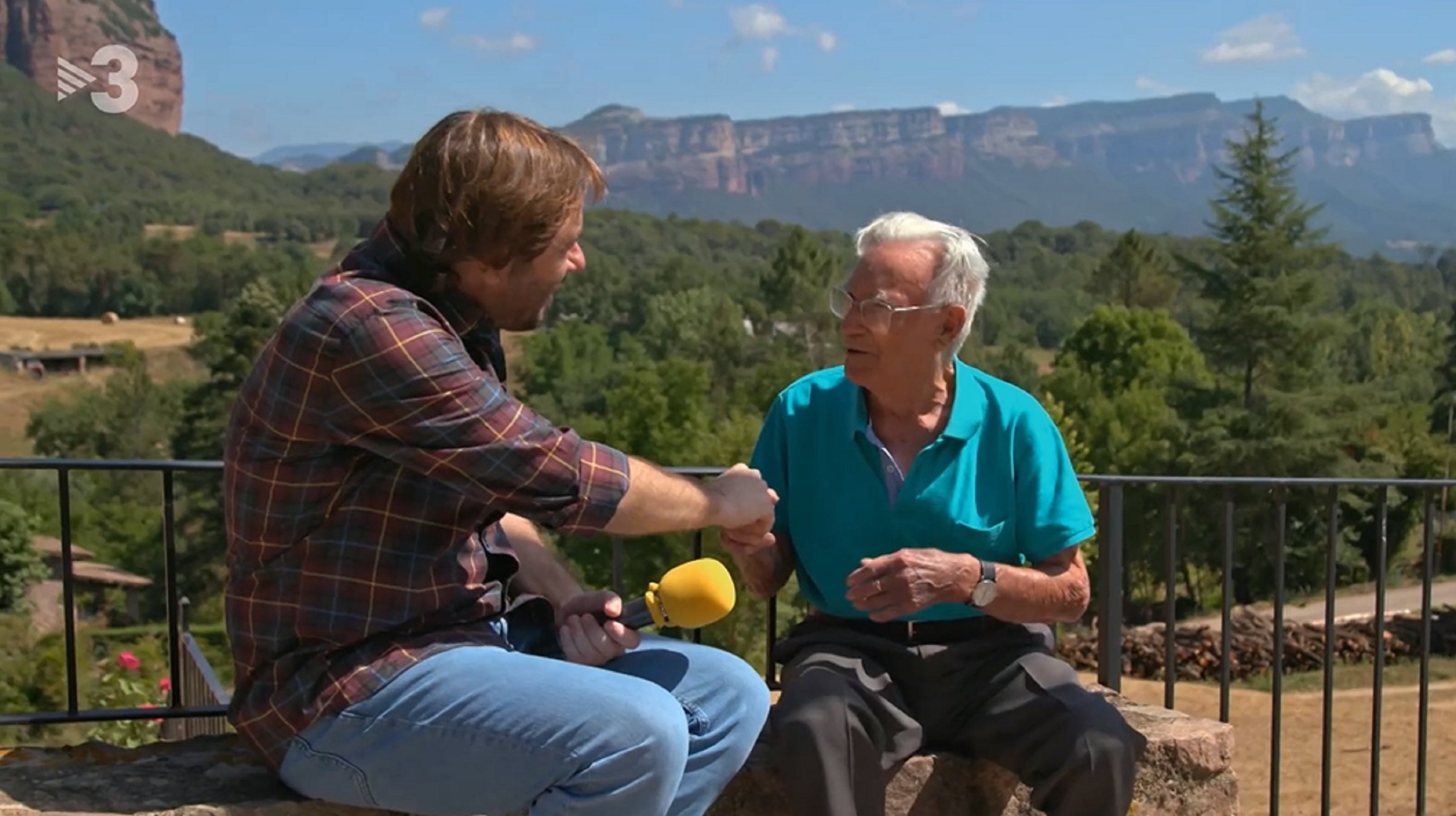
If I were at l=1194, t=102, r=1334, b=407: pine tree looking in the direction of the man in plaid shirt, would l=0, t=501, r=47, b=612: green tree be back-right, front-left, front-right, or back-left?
front-right

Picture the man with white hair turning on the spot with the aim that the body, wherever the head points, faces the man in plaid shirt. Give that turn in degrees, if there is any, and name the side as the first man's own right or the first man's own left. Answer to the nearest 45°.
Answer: approximately 45° to the first man's own right

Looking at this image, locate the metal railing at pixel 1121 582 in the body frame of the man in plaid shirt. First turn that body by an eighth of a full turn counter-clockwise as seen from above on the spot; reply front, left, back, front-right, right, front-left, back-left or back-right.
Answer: front

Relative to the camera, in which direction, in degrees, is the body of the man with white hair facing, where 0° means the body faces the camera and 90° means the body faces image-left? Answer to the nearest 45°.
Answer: approximately 0°

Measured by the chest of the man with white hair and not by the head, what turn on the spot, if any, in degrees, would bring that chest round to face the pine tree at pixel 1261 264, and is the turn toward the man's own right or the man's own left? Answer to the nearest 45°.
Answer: approximately 180°

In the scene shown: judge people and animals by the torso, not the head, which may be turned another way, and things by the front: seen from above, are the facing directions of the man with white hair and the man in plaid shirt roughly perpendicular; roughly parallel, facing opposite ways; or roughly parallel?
roughly perpendicular

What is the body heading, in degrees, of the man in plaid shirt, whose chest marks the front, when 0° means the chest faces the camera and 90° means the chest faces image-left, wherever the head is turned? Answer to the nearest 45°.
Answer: approximately 270°

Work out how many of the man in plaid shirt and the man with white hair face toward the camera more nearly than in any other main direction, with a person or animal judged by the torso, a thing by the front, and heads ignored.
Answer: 1

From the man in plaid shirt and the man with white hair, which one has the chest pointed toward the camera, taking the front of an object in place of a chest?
the man with white hair

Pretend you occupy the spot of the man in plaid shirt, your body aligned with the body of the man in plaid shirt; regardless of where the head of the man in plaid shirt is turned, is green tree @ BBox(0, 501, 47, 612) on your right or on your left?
on your left
